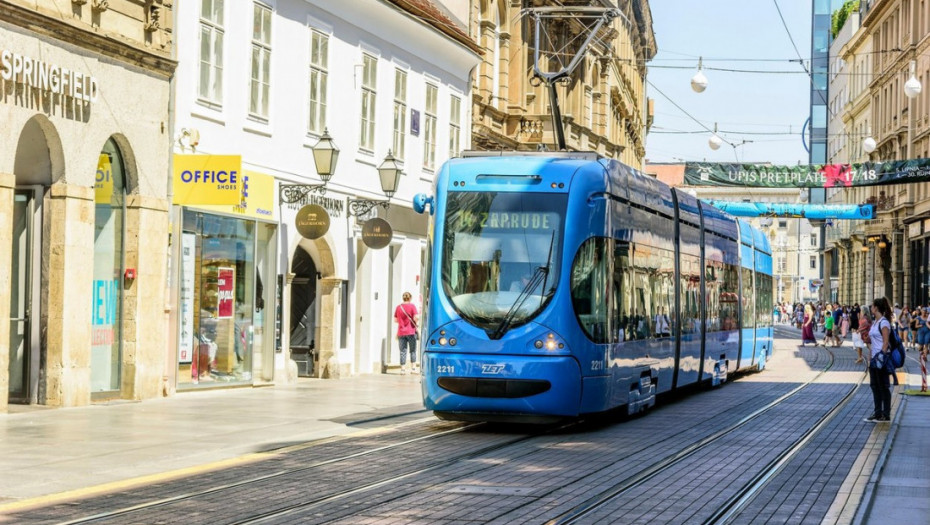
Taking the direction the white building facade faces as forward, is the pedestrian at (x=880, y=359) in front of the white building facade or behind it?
in front

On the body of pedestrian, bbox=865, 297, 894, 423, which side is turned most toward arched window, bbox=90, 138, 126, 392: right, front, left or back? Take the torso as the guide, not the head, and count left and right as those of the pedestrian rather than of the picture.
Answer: front

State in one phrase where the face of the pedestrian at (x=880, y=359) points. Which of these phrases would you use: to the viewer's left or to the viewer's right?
to the viewer's left

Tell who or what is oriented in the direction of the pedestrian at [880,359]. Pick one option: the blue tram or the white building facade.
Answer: the white building facade

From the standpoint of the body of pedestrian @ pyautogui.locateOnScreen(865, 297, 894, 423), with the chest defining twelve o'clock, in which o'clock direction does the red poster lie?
The red poster is roughly at 12 o'clock from the pedestrian.

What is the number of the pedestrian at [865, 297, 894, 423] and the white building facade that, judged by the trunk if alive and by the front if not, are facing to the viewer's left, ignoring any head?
1

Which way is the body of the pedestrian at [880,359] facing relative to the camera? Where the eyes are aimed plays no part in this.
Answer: to the viewer's left

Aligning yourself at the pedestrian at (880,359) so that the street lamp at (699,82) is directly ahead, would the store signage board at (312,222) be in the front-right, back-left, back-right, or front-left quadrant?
front-left

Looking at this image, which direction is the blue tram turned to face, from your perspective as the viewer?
facing the viewer and to the left of the viewer

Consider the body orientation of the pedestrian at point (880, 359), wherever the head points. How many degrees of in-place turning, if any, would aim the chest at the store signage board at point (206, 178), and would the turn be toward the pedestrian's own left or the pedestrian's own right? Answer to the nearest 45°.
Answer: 0° — they already face it

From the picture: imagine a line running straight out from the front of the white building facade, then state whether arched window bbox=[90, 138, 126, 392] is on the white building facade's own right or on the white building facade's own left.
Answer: on the white building facade's own right

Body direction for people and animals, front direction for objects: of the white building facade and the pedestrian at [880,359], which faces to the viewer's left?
the pedestrian

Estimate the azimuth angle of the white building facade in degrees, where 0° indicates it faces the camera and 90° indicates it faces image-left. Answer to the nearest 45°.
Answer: approximately 315°

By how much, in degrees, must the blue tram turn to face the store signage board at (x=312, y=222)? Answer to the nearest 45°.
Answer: approximately 90° to its right

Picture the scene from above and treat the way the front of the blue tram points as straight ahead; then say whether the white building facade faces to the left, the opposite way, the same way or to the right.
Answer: to the left

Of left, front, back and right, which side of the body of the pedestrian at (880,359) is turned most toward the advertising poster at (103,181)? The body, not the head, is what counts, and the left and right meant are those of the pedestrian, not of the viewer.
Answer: front
